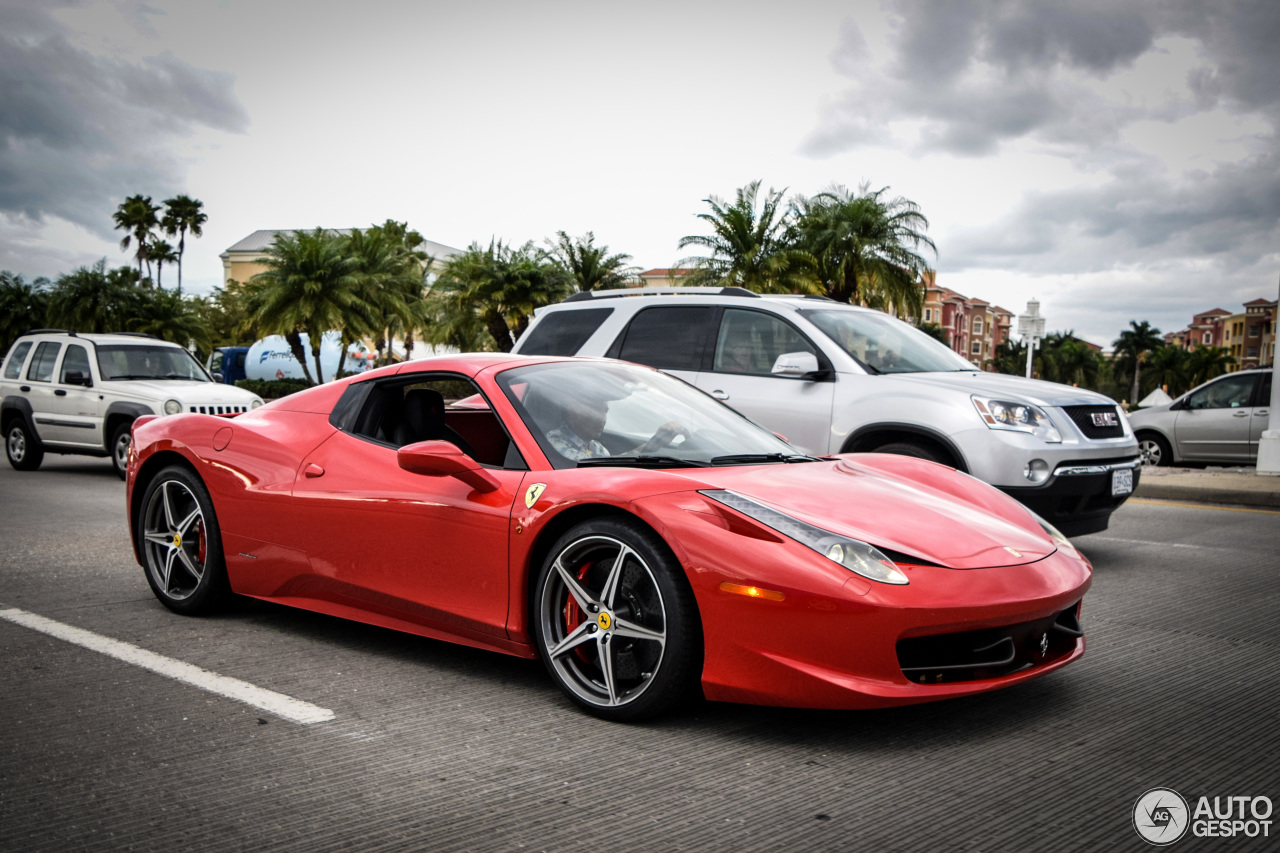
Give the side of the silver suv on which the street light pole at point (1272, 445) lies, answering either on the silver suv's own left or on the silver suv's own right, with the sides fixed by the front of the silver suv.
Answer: on the silver suv's own left

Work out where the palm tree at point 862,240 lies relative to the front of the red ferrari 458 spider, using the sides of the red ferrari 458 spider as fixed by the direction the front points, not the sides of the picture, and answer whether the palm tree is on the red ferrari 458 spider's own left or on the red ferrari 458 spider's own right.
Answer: on the red ferrari 458 spider's own left

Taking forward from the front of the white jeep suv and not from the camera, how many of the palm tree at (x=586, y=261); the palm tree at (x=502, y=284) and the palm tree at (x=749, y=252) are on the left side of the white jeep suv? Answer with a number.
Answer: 3

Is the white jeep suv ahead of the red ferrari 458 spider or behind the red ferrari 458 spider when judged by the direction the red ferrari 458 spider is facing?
behind

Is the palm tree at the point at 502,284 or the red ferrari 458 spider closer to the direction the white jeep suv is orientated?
the red ferrari 458 spider

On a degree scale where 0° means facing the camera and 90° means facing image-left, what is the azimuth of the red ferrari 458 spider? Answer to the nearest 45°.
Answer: approximately 315°

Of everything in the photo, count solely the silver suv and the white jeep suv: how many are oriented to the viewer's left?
0

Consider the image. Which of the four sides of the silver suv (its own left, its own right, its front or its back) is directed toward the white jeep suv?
back

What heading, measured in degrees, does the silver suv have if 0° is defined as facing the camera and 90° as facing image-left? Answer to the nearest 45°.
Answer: approximately 315°

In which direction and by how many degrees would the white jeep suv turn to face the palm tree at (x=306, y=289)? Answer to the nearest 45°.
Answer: approximately 135° to its left

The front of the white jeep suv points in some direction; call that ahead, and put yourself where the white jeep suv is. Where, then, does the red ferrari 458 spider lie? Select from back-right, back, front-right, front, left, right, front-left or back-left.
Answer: front-right

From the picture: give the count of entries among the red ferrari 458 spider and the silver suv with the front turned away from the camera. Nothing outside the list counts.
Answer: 0

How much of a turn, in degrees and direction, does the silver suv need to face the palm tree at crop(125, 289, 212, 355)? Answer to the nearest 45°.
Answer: approximately 180°

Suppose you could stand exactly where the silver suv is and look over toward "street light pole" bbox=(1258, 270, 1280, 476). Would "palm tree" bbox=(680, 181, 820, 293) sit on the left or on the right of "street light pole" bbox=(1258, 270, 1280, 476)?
left

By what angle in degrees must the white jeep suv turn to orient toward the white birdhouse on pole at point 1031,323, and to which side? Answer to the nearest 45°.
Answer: approximately 45° to its left
